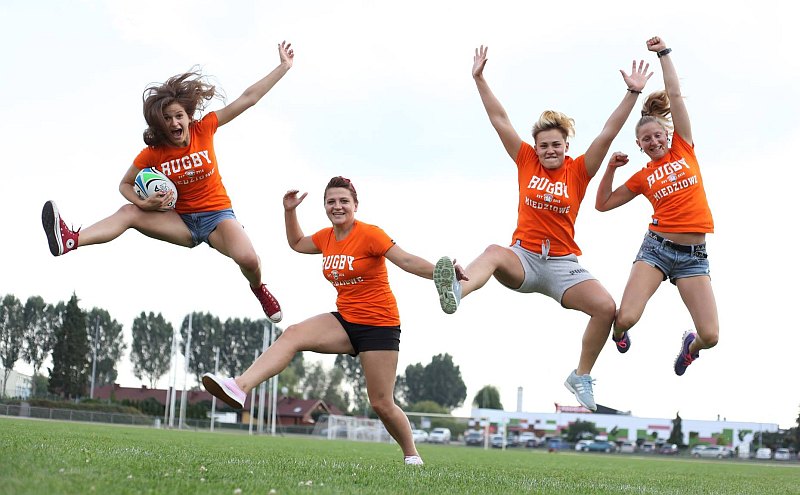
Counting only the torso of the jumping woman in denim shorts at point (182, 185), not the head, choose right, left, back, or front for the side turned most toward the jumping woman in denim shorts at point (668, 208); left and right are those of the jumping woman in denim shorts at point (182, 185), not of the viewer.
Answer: left

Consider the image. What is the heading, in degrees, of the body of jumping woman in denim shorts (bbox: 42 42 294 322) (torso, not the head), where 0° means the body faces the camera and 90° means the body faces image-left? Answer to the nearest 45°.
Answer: approximately 0°

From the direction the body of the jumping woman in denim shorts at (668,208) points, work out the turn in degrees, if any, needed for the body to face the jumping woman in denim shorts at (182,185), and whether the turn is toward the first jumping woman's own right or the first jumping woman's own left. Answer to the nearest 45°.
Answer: approximately 90° to the first jumping woman's own right

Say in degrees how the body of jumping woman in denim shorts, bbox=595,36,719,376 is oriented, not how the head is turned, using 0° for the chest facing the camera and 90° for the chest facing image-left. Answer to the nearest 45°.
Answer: approximately 0°

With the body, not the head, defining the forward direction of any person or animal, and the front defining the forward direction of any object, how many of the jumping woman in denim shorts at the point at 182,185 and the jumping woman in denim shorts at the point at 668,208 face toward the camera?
2
